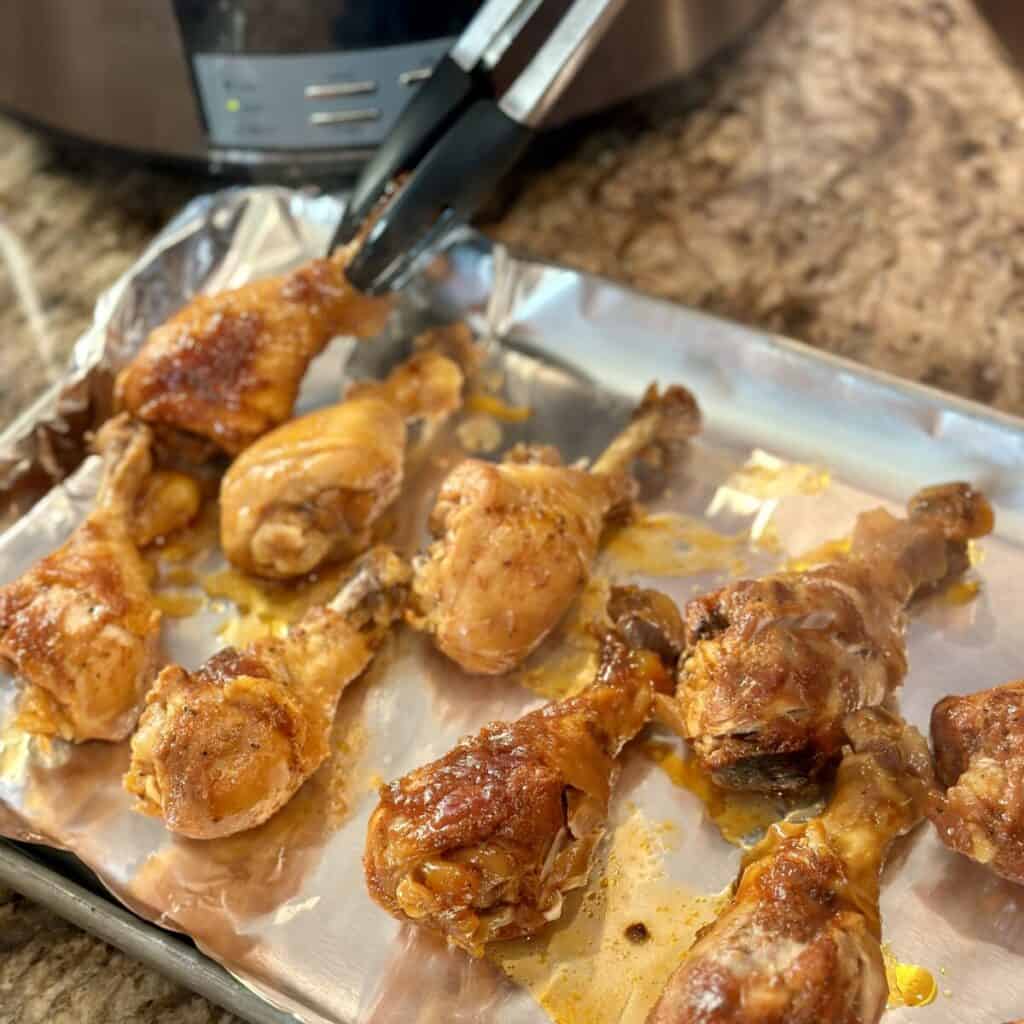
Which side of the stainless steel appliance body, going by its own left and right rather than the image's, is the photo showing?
front

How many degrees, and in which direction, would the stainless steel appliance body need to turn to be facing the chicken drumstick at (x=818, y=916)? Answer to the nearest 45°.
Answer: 0° — it already faces it

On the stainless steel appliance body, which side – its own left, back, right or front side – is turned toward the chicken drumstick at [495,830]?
front

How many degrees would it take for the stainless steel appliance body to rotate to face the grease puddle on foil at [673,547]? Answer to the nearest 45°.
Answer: approximately 45° to its left

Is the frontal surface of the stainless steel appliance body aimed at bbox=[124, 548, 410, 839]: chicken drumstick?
yes

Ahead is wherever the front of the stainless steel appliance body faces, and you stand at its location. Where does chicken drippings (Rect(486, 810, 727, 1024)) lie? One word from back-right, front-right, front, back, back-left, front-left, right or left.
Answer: front

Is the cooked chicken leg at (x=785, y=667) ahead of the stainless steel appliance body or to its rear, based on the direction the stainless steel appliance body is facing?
ahead

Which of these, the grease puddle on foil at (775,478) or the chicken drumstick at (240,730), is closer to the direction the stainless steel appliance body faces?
the chicken drumstick

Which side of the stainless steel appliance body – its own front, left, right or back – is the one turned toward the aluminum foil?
front

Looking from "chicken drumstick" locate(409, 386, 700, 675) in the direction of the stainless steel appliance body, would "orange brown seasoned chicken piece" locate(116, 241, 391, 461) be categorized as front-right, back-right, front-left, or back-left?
front-left

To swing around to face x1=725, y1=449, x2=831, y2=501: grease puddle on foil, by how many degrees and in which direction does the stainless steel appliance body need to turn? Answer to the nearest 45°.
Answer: approximately 45° to its left

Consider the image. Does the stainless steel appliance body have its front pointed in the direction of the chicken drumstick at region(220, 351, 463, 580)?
yes

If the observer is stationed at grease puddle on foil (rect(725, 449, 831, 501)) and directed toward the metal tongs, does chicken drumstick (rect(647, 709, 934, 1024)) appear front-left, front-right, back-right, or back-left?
back-left
